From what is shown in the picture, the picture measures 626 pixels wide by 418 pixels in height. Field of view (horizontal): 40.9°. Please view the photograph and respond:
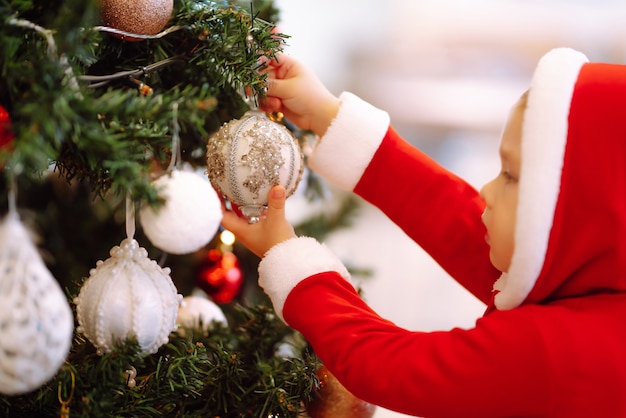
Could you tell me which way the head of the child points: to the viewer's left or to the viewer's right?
to the viewer's left

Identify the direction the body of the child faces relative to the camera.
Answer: to the viewer's left
